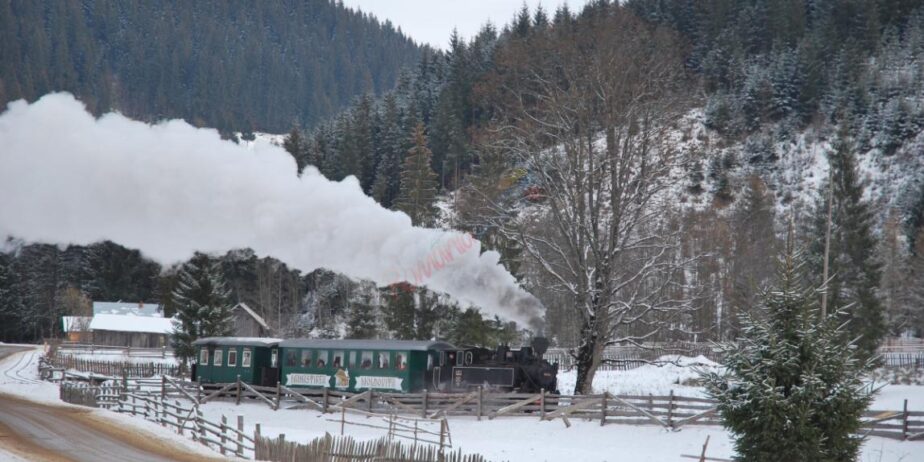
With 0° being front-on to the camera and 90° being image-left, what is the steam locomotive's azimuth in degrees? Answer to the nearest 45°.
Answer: approximately 270°

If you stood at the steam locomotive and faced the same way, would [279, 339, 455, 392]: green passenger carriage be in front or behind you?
behind

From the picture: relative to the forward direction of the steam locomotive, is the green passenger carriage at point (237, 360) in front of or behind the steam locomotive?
behind

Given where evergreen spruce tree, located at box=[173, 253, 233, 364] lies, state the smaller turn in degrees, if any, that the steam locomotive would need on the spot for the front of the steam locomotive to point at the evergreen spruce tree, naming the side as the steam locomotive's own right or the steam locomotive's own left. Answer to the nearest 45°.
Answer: approximately 135° to the steam locomotive's own left

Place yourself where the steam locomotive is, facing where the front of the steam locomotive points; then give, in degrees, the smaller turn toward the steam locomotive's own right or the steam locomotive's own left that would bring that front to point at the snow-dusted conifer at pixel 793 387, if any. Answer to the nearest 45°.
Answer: approximately 90° to the steam locomotive's own right

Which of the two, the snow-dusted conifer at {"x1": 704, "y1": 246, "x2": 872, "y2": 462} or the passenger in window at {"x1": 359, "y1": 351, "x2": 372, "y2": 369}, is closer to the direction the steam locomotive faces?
the snow-dusted conifer

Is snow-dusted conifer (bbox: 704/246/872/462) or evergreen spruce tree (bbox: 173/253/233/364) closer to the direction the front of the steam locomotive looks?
the snow-dusted conifer

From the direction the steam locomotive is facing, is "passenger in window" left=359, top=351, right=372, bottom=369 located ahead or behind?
behind
